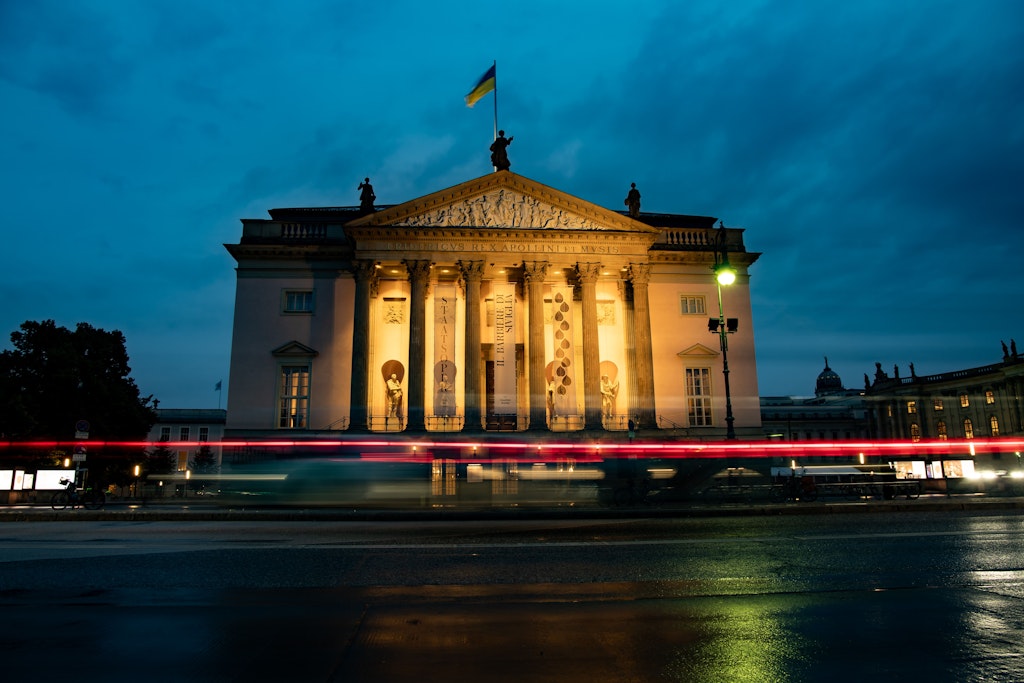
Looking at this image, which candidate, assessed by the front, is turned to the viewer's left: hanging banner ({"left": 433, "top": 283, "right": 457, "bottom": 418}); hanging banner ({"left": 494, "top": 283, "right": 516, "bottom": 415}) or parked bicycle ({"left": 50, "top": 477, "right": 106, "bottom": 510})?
the parked bicycle

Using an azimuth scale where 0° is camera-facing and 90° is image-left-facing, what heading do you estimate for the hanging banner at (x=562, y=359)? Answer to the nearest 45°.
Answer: approximately 0°

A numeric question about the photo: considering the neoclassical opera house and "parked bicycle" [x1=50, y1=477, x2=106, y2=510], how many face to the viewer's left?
1

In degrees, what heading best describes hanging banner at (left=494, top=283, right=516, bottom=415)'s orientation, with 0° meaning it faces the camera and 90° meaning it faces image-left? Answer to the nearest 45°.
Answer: approximately 0°

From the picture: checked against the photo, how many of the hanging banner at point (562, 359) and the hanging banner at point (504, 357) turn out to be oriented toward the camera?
2

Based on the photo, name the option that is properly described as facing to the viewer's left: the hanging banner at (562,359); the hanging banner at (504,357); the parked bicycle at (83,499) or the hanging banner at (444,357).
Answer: the parked bicycle

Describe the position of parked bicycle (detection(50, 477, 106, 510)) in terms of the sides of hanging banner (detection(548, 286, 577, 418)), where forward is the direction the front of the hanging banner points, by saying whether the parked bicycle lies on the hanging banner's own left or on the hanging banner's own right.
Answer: on the hanging banner's own right
